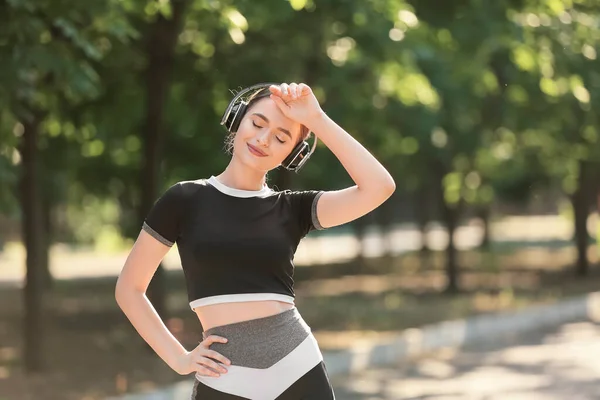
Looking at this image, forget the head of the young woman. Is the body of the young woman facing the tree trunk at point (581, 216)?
no

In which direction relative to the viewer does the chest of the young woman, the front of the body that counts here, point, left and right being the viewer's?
facing the viewer

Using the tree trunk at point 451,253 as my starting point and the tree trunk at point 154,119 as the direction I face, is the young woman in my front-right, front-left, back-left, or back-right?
front-left

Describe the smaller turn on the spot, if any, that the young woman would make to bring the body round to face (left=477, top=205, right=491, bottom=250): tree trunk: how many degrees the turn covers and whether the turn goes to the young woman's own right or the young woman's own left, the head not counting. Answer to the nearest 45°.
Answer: approximately 180°

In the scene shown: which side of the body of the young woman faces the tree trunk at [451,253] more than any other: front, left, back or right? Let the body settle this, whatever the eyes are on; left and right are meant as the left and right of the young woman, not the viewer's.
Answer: back

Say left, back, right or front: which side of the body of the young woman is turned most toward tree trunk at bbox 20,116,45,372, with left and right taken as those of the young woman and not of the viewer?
back

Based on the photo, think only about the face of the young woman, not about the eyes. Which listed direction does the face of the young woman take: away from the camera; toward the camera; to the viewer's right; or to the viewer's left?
toward the camera

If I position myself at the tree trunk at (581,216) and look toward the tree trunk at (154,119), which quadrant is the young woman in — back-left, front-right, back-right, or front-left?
front-left

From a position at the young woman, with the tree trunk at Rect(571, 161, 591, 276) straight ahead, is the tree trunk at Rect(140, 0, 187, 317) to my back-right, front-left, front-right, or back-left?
front-left

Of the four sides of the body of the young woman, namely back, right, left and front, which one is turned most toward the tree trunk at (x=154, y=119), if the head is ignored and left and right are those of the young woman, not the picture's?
back

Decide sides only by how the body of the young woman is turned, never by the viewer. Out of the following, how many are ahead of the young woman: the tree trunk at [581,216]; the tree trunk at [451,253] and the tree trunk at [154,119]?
0

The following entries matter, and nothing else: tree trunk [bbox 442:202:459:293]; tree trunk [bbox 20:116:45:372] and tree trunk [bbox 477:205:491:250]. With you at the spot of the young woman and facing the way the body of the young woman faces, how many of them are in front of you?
0
